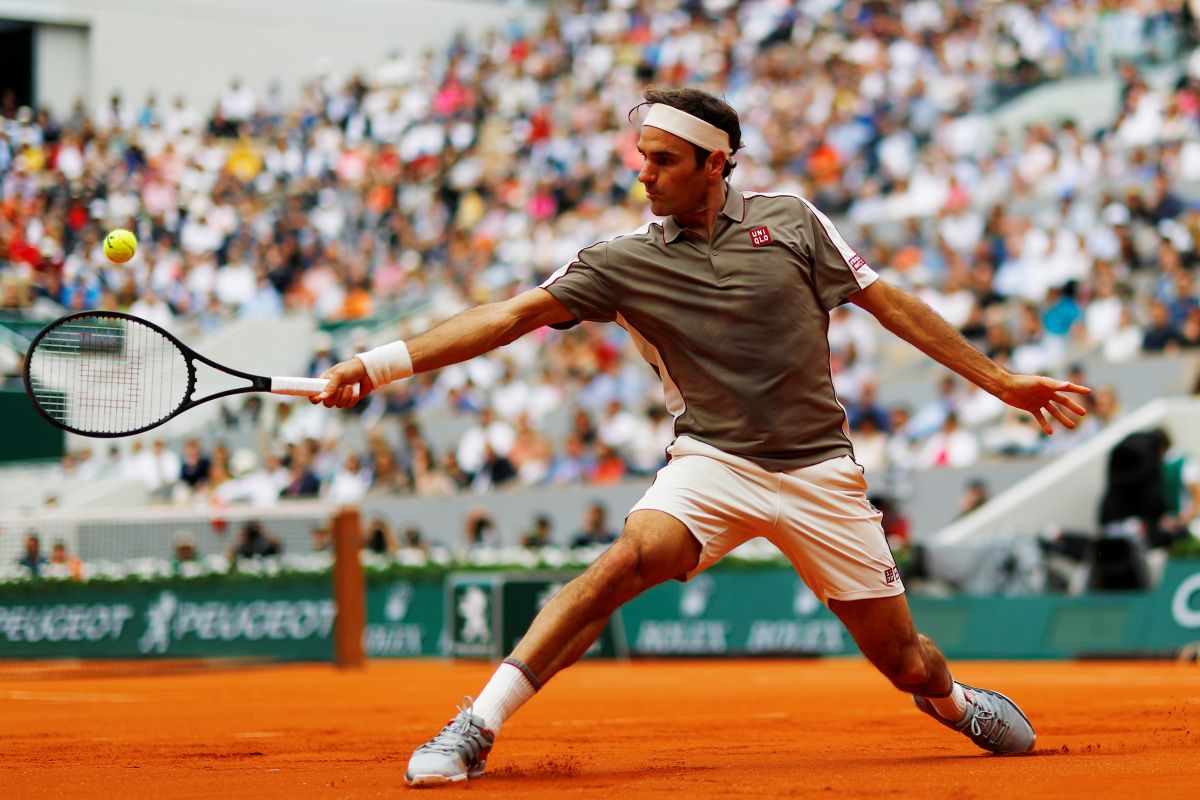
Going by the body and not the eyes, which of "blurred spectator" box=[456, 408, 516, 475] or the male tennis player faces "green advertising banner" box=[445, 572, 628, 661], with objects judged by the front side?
the blurred spectator

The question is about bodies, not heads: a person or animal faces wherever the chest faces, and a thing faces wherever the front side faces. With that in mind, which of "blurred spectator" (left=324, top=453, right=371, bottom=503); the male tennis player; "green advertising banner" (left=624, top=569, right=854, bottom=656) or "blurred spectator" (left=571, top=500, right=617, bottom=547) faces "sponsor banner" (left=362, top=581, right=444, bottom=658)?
"blurred spectator" (left=324, top=453, right=371, bottom=503)

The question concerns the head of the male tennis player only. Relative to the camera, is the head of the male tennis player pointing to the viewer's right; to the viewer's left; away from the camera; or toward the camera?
to the viewer's left

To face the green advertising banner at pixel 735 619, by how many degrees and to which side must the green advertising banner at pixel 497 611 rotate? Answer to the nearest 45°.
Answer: approximately 90° to its left

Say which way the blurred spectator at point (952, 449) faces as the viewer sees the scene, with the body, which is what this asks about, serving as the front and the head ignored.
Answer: toward the camera

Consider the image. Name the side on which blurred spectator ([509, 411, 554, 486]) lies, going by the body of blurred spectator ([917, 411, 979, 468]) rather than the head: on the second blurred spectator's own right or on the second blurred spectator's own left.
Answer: on the second blurred spectator's own right

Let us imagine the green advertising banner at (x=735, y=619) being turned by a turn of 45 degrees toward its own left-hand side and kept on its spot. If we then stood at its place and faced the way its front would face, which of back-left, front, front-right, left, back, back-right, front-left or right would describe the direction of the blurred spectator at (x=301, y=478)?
back

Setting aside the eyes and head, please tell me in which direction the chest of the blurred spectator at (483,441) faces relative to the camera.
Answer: toward the camera

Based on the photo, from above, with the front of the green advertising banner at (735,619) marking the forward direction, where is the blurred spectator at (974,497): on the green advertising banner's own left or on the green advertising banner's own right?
on the green advertising banner's own left

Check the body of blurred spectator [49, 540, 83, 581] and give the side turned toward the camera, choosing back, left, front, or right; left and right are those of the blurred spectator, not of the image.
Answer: front

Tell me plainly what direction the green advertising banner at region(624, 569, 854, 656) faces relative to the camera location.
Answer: facing the viewer
